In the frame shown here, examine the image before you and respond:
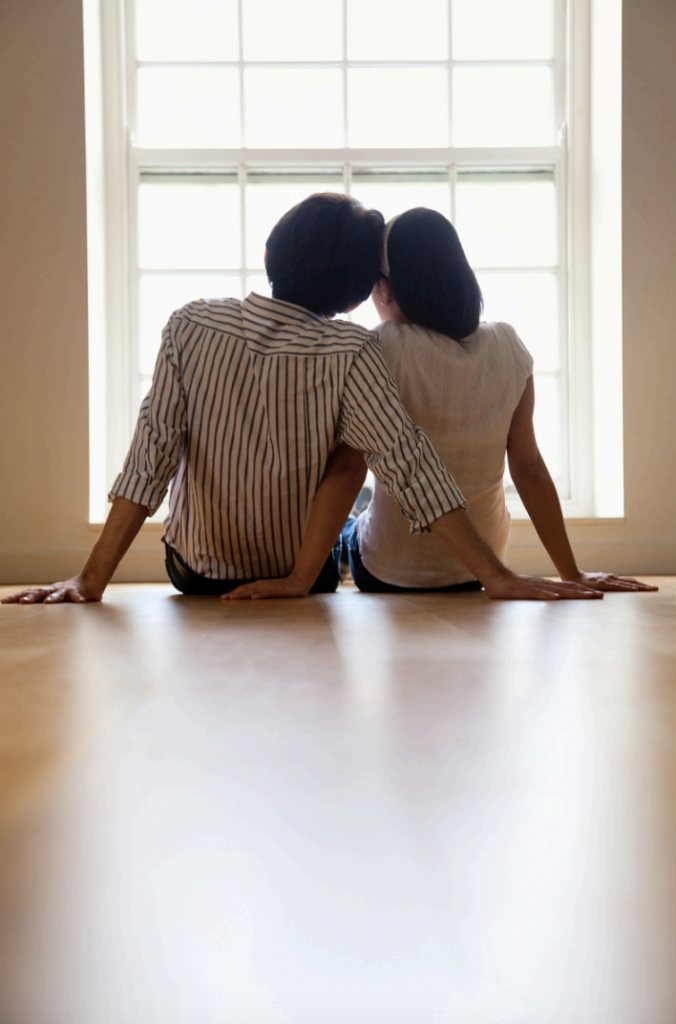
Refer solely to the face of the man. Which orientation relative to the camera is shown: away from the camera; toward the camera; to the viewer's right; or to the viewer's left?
away from the camera

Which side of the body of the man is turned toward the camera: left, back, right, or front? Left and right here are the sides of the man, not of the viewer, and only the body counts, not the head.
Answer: back

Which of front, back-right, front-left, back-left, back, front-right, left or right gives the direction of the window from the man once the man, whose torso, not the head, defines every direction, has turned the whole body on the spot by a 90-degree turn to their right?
left

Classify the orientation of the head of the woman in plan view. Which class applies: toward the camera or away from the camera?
away from the camera
